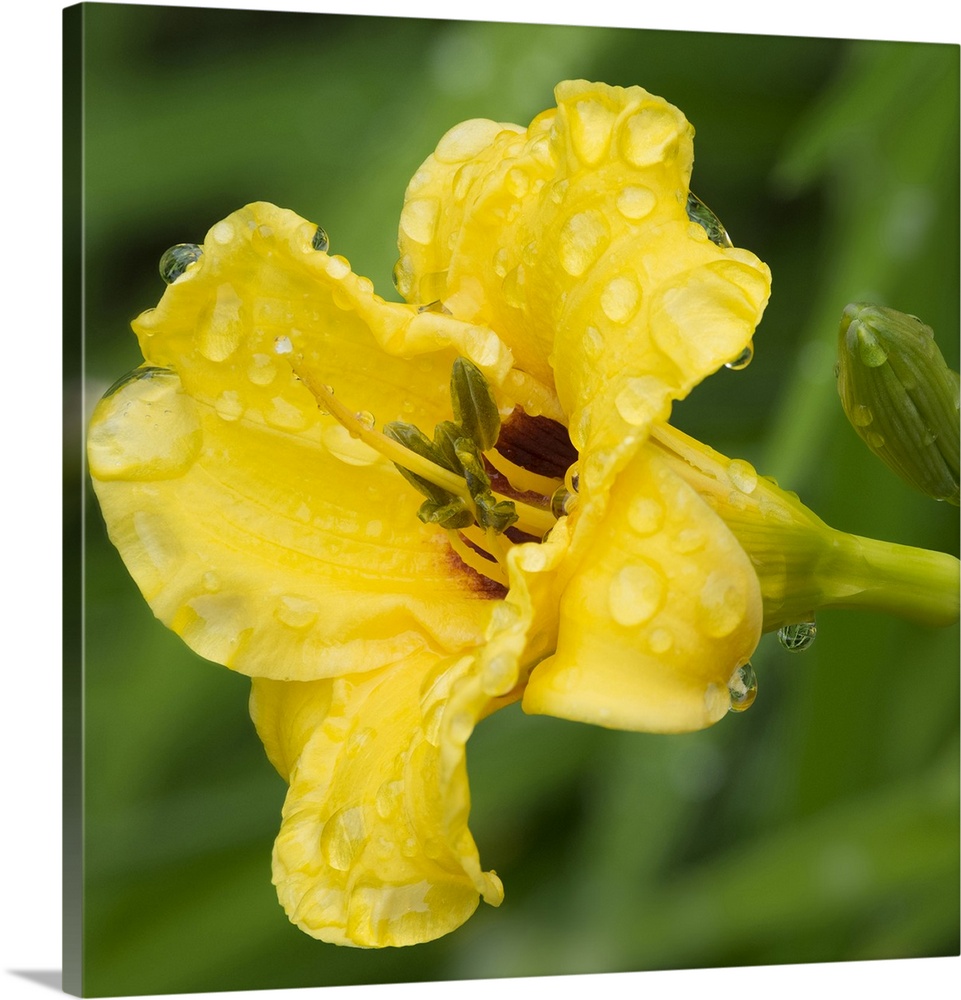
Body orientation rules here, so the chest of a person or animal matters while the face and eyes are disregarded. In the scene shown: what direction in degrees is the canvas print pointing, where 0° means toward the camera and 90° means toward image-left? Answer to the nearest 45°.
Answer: approximately 315°
